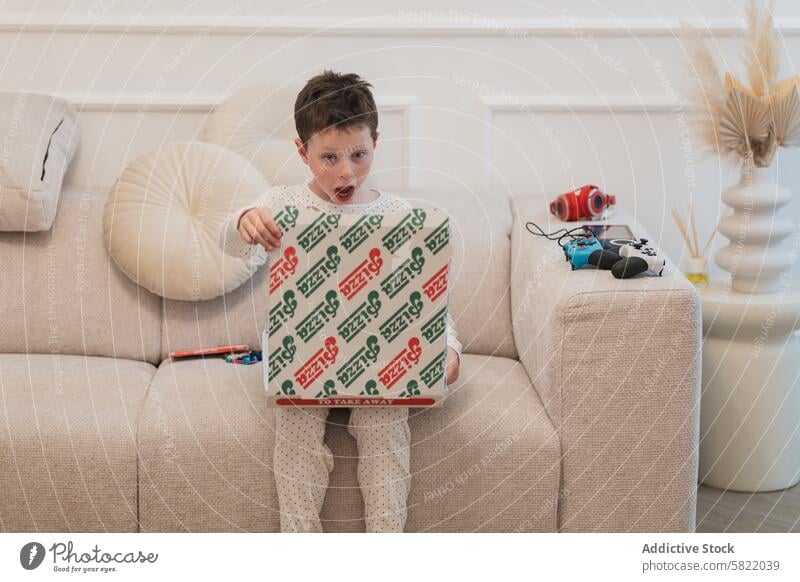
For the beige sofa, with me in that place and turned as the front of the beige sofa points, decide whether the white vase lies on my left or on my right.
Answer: on my left

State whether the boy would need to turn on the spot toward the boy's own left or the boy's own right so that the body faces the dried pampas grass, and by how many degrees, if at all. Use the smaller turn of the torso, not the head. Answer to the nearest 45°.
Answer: approximately 135° to the boy's own left

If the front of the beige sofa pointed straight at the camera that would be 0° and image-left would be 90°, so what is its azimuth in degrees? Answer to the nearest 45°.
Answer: approximately 0°

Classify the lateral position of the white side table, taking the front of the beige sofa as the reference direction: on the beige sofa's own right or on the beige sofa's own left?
on the beige sofa's own left

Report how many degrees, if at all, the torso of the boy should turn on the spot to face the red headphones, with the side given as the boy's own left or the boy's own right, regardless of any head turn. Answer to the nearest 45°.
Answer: approximately 135° to the boy's own left

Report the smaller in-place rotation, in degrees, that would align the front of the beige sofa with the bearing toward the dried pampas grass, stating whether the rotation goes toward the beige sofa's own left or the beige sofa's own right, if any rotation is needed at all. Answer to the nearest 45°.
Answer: approximately 135° to the beige sofa's own left

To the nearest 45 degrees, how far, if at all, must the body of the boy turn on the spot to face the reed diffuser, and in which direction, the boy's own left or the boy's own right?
approximately 135° to the boy's own left

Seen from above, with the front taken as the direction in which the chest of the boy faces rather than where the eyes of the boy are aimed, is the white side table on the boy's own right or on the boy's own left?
on the boy's own left

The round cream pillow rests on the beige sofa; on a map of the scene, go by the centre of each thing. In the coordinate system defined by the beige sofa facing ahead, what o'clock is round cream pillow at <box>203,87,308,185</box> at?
The round cream pillow is roughly at 5 o'clock from the beige sofa.
